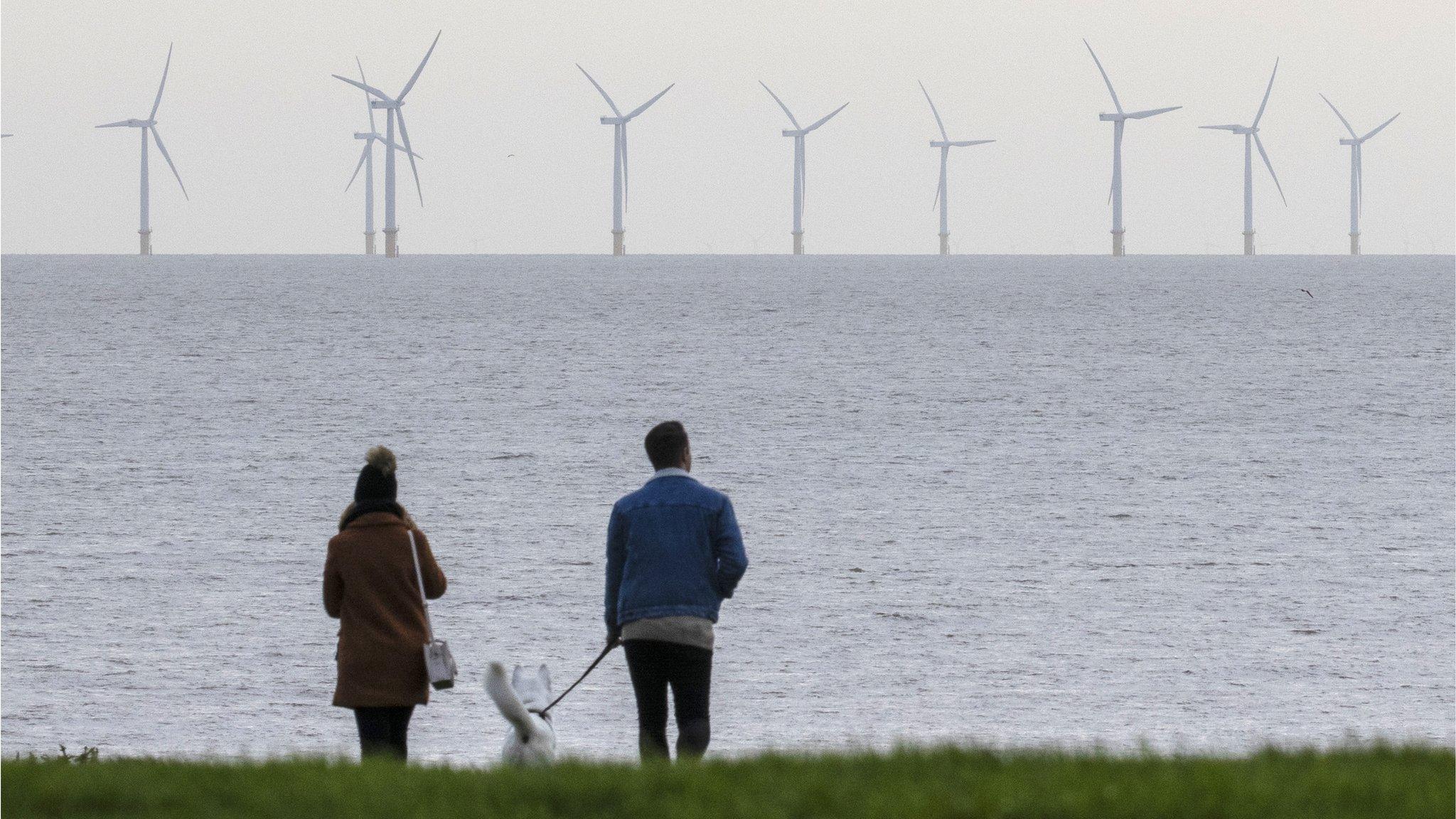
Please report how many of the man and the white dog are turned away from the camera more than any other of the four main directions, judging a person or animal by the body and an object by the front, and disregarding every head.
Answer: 2

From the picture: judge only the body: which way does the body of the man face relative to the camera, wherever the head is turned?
away from the camera

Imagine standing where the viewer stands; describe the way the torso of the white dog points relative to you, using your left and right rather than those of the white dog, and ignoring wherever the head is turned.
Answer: facing away from the viewer

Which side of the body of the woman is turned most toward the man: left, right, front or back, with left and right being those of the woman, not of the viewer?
right

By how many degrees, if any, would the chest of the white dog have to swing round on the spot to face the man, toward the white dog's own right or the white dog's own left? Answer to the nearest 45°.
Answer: approximately 45° to the white dog's own right

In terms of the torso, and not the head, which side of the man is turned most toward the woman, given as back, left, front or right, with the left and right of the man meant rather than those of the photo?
left

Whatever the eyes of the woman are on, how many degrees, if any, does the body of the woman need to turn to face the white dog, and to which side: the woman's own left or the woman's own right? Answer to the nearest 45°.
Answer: approximately 135° to the woman's own right

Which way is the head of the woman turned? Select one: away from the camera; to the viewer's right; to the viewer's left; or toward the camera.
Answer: away from the camera

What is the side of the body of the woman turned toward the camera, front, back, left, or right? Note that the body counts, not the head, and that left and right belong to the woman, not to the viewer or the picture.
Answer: back

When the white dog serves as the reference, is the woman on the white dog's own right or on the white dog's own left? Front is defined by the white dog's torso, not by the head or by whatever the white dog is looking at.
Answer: on the white dog's own left
